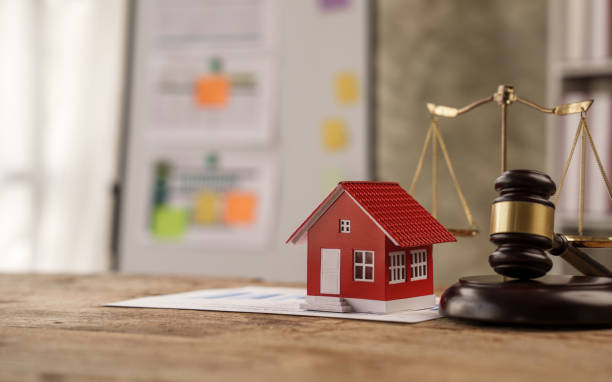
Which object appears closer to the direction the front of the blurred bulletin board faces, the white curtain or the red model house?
the red model house

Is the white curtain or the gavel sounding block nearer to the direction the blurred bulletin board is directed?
the gavel sounding block

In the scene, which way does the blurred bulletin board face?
toward the camera

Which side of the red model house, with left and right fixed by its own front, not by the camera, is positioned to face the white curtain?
right

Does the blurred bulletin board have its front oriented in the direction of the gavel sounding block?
yes

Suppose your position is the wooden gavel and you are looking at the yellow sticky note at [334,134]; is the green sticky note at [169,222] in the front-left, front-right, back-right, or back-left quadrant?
front-left

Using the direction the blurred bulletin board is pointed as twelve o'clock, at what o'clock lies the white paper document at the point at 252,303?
The white paper document is roughly at 12 o'clock from the blurred bulletin board.

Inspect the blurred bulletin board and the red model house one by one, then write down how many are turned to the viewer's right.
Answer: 0

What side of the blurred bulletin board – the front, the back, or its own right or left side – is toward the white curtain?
right

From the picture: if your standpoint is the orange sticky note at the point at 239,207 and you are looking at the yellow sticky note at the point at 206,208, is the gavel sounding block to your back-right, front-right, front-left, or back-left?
back-left

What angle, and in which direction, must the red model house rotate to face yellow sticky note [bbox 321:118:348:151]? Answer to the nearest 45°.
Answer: approximately 135° to its right

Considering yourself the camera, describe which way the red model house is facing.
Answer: facing the viewer and to the left of the viewer
